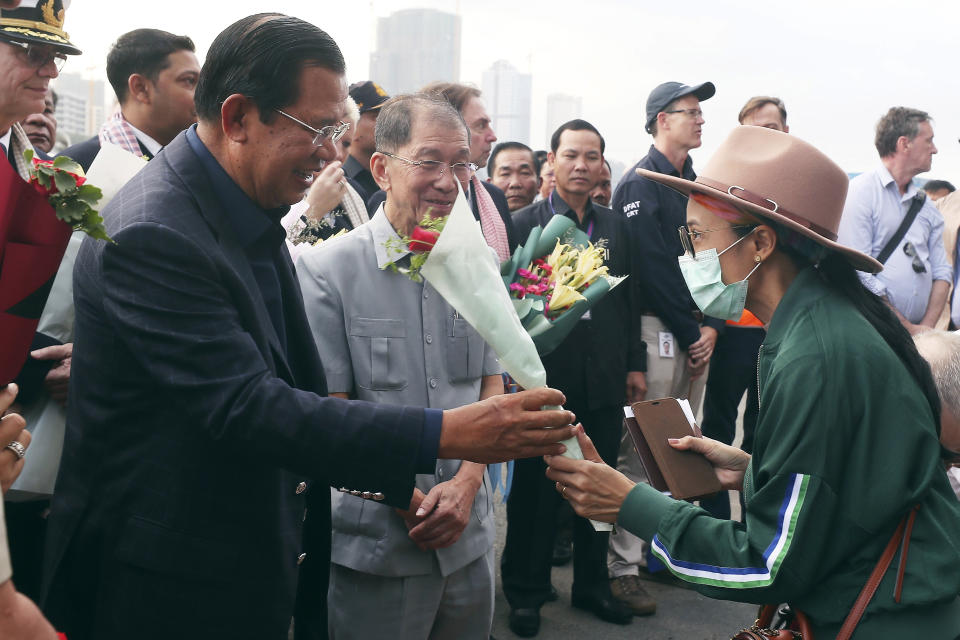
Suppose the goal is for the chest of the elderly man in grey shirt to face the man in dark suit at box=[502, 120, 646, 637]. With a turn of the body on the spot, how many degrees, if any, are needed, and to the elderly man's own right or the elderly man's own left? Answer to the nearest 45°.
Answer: approximately 90° to the elderly man's own left

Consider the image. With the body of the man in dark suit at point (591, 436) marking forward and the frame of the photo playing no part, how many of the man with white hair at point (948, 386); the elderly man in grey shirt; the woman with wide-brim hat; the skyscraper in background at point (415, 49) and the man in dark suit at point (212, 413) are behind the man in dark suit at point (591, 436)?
1

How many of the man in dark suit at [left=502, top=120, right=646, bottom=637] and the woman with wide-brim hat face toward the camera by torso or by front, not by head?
1

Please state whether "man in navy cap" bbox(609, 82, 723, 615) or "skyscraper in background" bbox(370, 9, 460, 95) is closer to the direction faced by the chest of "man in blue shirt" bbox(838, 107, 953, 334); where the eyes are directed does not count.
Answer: the man in navy cap

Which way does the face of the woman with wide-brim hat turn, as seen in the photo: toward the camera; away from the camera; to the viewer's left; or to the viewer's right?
to the viewer's left

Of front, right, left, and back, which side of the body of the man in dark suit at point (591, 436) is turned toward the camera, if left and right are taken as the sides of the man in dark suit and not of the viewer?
front

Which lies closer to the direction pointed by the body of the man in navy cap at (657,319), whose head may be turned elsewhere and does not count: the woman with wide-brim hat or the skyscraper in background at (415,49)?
the woman with wide-brim hat

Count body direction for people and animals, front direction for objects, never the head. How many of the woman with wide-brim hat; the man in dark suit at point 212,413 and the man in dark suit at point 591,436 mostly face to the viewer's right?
1

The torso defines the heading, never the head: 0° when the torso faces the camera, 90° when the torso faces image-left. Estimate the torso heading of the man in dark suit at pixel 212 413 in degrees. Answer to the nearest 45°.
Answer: approximately 270°

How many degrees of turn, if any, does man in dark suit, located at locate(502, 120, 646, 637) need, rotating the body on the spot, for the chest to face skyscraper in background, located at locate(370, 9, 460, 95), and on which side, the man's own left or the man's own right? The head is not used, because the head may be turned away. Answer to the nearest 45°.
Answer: approximately 180°

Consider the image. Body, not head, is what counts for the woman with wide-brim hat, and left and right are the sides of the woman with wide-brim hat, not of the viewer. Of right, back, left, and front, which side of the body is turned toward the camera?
left

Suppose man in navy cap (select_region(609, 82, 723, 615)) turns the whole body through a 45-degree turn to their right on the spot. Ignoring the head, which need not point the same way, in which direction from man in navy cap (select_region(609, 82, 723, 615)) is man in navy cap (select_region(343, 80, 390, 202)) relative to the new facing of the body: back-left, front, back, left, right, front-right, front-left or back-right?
right
